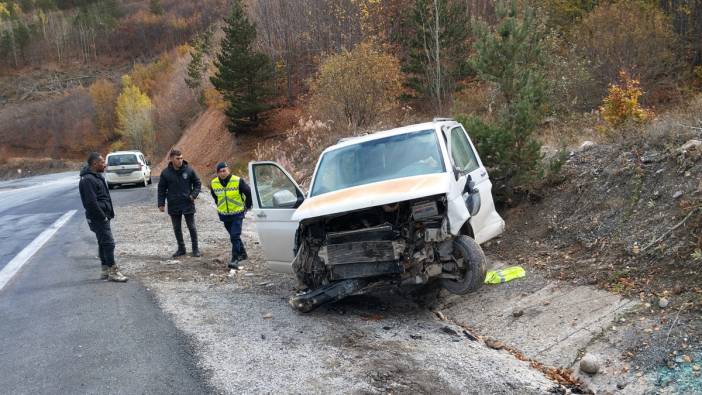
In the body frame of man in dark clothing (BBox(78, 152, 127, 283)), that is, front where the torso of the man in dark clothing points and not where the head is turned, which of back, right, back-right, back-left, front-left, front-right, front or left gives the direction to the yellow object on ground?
front-right

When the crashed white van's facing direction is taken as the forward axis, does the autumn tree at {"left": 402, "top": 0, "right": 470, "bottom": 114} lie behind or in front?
behind

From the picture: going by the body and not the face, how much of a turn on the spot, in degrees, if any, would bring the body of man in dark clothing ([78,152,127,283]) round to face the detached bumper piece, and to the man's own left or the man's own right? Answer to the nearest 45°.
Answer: approximately 45° to the man's own right

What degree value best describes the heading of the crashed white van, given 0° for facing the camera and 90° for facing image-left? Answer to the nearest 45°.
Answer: approximately 0°

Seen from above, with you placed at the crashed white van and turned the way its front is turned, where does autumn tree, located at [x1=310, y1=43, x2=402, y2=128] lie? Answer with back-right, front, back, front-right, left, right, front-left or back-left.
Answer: back

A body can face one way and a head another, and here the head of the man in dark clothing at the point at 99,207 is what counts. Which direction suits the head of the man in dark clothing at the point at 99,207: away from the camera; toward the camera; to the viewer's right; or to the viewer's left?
to the viewer's right

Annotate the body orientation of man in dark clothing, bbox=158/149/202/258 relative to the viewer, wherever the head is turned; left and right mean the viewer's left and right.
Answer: facing the viewer

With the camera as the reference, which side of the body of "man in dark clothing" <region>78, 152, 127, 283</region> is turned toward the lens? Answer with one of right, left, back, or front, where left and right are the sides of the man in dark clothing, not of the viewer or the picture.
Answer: right

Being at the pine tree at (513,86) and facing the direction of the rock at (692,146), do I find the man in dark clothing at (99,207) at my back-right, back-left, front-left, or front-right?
back-right
